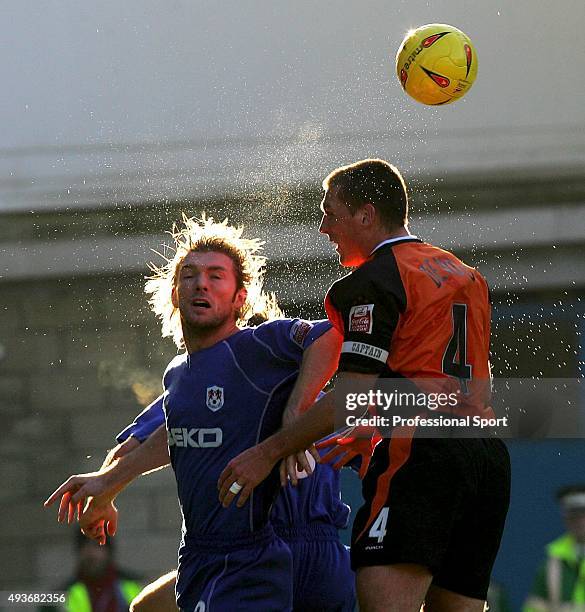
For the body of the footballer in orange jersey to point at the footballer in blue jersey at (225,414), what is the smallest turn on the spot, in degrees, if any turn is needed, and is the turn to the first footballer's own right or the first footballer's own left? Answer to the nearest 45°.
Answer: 0° — they already face them

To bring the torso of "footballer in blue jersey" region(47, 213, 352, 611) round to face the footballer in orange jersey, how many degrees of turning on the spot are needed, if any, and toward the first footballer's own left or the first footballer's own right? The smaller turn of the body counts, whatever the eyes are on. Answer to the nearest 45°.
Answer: approximately 90° to the first footballer's own left

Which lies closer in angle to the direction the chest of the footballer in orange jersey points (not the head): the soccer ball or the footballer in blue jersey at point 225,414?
the footballer in blue jersey

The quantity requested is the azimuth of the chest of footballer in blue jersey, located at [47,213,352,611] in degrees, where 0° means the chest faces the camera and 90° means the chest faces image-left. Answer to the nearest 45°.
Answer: approximately 45°

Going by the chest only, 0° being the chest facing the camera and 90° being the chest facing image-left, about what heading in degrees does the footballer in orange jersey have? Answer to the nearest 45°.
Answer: approximately 135°

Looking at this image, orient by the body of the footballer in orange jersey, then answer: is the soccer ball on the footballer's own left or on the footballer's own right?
on the footballer's own right
